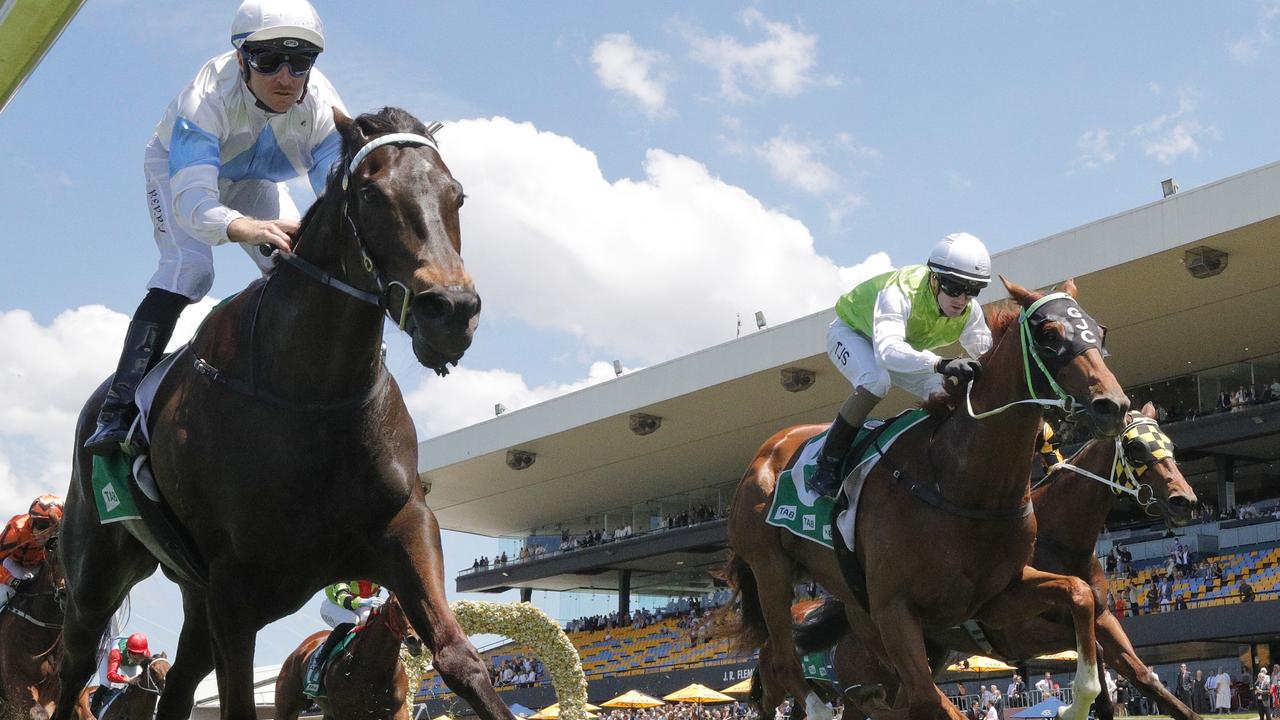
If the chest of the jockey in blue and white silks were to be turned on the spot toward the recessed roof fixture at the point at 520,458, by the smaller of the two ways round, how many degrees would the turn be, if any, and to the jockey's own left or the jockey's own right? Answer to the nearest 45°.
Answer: approximately 135° to the jockey's own left

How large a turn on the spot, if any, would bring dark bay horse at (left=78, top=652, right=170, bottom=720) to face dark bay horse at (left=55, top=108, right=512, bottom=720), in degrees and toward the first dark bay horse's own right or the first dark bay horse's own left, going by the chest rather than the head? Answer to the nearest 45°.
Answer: approximately 45° to the first dark bay horse's own right

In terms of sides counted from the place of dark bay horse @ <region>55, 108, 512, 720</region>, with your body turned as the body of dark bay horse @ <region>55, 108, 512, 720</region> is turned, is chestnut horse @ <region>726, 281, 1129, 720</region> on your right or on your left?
on your left

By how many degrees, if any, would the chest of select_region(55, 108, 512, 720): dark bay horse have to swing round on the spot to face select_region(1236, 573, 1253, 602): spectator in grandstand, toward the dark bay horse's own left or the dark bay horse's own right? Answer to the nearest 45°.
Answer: approximately 90° to the dark bay horse's own left

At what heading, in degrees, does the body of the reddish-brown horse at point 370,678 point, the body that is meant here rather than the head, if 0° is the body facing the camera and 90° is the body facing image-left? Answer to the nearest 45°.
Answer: approximately 315°

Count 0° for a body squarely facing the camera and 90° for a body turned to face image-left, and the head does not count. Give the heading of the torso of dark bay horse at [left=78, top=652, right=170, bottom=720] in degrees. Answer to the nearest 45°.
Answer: approximately 315°

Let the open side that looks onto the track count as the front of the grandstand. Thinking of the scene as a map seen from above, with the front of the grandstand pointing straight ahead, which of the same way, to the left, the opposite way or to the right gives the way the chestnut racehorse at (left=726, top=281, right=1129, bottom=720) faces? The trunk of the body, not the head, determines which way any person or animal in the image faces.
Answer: to the left

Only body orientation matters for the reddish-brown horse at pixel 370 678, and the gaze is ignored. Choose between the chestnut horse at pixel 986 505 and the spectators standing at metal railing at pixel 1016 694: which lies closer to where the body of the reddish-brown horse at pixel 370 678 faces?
the chestnut horse
